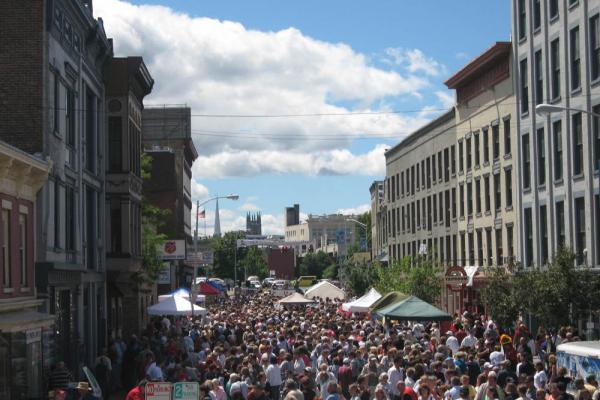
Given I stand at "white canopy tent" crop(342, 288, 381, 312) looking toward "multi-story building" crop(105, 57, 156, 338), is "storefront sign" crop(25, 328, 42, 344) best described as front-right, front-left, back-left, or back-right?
front-left

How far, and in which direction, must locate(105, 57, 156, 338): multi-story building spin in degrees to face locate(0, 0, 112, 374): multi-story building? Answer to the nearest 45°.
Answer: approximately 90° to its right

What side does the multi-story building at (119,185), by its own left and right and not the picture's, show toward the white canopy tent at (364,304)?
front

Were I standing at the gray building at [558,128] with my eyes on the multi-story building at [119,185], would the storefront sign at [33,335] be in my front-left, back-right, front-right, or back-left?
front-left

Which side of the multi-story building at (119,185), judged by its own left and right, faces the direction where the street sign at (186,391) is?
right

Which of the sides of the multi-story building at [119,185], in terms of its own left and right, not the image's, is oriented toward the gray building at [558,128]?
front

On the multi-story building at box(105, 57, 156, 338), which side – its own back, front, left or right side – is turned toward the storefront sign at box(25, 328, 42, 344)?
right

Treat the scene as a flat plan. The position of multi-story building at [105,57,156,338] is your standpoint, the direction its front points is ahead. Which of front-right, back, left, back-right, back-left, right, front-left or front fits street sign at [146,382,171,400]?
right

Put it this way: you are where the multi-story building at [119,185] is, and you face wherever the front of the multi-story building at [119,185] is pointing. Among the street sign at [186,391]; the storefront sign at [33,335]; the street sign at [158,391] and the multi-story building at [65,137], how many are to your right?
4

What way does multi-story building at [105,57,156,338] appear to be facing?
to the viewer's right
